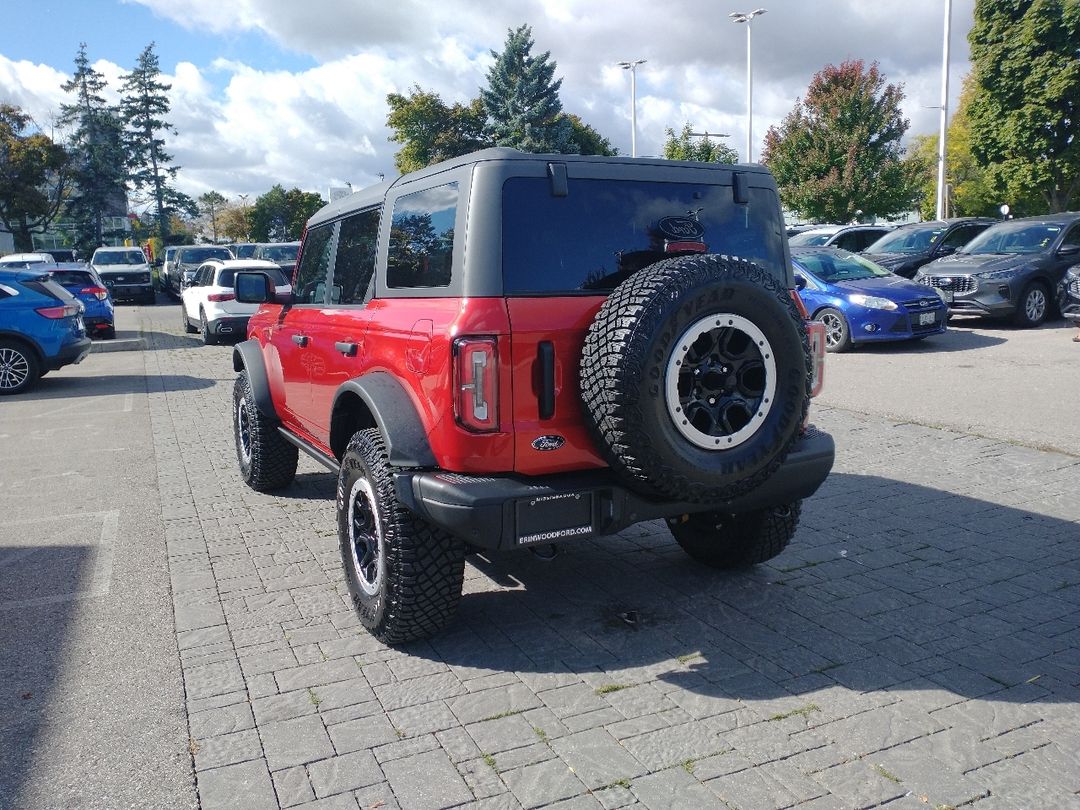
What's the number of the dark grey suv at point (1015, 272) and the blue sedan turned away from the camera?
0

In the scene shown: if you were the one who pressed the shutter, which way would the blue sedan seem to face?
facing the viewer and to the right of the viewer

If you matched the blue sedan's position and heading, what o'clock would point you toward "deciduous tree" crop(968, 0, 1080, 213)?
The deciduous tree is roughly at 8 o'clock from the blue sedan.

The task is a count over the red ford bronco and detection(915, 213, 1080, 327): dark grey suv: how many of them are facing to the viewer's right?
0

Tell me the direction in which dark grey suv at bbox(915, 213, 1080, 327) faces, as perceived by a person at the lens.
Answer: facing the viewer and to the left of the viewer

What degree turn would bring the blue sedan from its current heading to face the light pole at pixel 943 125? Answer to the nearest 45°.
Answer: approximately 135° to its left

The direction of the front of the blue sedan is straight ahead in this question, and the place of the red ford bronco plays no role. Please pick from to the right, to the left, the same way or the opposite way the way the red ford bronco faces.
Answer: the opposite way

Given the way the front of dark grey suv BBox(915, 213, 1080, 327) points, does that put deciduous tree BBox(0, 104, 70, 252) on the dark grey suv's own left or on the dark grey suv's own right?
on the dark grey suv's own right

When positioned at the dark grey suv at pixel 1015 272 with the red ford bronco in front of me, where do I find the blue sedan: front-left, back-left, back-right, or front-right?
front-right

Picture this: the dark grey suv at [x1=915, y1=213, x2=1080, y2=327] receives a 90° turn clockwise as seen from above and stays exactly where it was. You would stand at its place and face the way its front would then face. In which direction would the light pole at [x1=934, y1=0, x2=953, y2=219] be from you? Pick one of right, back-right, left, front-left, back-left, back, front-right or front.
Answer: front-right

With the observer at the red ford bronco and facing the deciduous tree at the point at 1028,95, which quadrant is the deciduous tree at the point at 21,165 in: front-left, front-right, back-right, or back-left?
front-left

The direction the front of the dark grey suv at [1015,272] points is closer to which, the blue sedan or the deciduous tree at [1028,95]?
the blue sedan

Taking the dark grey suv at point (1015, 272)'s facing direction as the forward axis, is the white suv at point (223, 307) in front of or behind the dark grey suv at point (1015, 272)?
in front

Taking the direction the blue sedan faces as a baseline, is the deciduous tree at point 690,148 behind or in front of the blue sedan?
behind

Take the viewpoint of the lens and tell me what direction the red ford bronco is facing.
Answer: facing away from the viewer and to the left of the viewer
